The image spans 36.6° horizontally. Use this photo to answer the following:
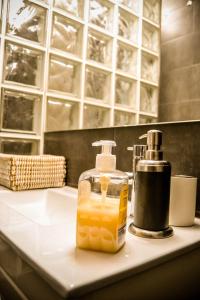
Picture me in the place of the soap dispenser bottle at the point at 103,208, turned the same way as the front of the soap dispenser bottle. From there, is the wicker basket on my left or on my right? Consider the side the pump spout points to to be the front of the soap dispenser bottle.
on my right

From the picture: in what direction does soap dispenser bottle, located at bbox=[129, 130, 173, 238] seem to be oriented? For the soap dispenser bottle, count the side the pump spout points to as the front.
to the viewer's left

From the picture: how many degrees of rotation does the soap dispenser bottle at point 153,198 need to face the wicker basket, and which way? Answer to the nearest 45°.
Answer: approximately 45° to its right
